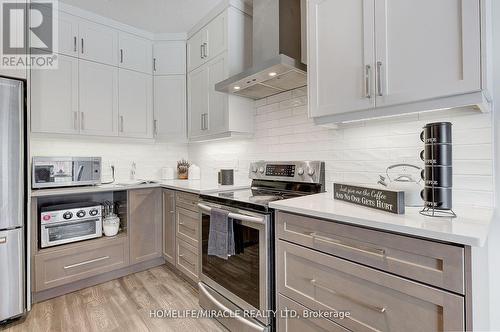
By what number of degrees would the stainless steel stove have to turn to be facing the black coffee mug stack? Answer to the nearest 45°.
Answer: approximately 90° to its left

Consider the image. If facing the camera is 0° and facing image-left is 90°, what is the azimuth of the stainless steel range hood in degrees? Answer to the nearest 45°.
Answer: approximately 45°

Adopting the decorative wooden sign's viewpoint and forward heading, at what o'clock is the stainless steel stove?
The stainless steel stove is roughly at 2 o'clock from the decorative wooden sign.

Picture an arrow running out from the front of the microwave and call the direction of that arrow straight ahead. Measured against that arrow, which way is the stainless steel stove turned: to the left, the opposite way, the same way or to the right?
to the right

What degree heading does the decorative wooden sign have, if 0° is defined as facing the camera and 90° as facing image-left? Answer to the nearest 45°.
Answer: approximately 45°

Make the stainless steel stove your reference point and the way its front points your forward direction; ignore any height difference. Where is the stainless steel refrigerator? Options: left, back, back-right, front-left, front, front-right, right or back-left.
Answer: front-right

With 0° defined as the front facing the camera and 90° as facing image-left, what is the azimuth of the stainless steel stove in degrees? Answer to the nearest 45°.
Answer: approximately 45°
